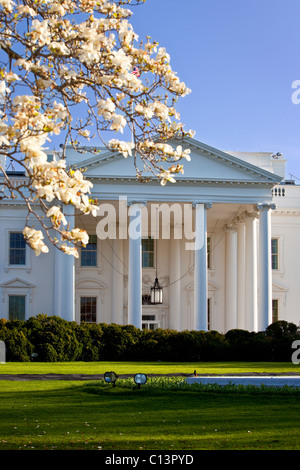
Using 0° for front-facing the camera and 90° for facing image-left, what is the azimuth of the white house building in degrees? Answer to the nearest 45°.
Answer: approximately 0°

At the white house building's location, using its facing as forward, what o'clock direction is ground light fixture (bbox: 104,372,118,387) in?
The ground light fixture is roughly at 12 o'clock from the white house building.

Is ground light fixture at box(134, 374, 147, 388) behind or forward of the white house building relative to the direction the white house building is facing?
forward
